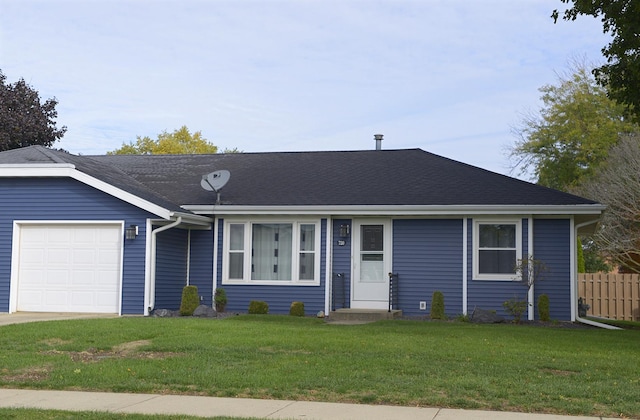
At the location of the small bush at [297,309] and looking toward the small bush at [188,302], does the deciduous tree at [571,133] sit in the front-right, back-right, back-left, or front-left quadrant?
back-right

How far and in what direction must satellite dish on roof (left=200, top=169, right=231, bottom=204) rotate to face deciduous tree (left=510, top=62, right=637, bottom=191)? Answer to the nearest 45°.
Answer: approximately 180°

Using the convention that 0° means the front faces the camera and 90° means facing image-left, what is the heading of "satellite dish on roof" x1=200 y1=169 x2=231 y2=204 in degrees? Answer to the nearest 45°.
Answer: approximately 45°

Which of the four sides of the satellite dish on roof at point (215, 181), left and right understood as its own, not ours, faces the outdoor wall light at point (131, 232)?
front

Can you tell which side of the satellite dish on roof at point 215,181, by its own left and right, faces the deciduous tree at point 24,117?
right

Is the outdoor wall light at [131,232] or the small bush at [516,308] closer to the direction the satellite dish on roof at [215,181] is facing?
the outdoor wall light

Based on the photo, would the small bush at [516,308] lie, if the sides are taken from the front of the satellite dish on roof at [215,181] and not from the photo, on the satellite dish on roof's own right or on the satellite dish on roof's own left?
on the satellite dish on roof's own left

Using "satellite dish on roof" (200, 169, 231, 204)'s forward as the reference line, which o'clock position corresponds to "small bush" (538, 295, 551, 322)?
The small bush is roughly at 8 o'clock from the satellite dish on roof.

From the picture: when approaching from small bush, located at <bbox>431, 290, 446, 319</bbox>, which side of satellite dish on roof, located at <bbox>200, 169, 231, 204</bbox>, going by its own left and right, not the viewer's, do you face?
left

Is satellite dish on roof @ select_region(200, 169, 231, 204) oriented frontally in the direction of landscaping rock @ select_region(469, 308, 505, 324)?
no

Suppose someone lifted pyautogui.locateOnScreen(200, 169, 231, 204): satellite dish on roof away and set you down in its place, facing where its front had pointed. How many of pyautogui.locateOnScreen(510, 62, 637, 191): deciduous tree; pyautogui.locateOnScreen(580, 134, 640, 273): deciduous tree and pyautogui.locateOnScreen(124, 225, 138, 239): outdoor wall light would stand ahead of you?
1

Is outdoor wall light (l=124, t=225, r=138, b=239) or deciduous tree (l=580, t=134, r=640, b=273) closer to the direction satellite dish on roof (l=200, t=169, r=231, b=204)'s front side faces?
the outdoor wall light

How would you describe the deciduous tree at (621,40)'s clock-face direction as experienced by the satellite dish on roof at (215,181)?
The deciduous tree is roughly at 9 o'clock from the satellite dish on roof.
